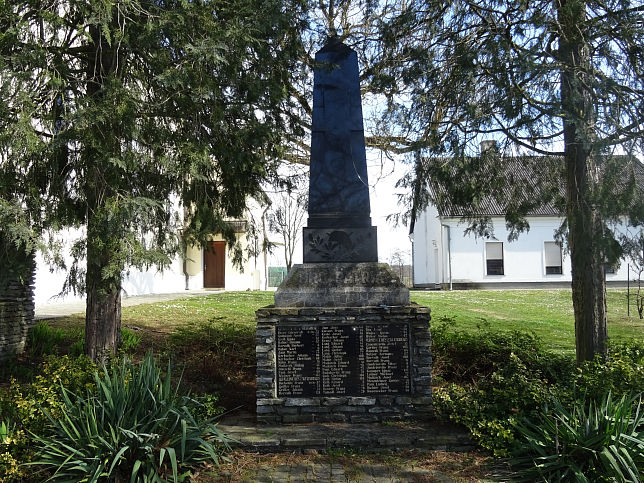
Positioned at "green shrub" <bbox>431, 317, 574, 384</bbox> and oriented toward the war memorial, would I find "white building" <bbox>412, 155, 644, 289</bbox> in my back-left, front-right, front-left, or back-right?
back-right

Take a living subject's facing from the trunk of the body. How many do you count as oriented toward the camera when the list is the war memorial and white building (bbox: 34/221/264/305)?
2

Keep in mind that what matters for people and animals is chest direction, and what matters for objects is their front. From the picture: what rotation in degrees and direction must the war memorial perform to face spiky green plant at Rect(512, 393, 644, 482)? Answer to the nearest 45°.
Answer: approximately 45° to its left

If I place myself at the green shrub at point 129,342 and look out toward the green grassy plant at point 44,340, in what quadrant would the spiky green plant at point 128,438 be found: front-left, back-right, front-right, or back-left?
back-left

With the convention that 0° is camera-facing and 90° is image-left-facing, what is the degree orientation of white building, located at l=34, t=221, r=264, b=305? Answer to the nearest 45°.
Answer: approximately 0°

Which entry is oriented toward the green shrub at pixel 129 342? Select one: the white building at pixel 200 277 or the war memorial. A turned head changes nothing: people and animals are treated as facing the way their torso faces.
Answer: the white building

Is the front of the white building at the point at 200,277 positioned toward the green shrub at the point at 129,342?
yes

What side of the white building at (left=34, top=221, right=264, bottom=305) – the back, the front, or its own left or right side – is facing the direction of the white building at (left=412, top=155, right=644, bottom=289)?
left

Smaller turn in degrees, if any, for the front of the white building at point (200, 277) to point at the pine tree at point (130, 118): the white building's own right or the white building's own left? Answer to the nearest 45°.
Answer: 0° — it already faces it
